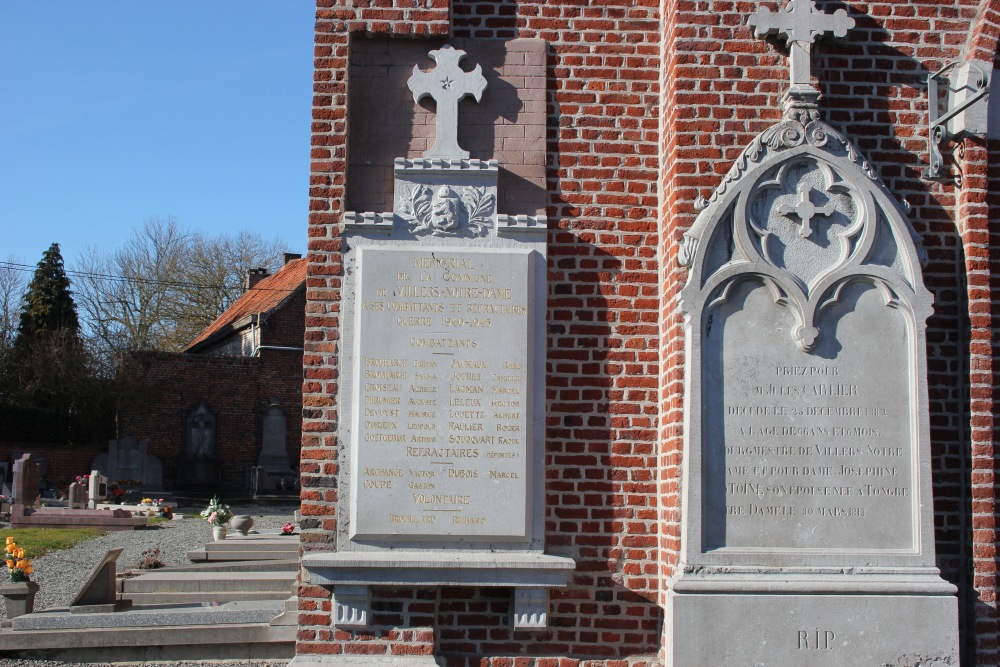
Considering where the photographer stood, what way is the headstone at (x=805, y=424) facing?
facing the viewer

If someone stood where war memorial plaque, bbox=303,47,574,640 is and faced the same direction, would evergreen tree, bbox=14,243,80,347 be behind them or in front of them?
behind

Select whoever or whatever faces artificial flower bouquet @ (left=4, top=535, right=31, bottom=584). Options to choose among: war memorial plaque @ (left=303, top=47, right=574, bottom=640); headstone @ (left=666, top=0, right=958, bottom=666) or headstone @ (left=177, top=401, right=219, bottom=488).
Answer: headstone @ (left=177, top=401, right=219, bottom=488)

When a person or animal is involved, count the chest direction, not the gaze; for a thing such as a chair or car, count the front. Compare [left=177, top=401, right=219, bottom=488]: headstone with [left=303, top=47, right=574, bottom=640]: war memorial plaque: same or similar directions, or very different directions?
same or similar directions

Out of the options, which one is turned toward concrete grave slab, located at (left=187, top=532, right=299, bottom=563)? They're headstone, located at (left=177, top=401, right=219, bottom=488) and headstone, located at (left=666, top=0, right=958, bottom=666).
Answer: headstone, located at (left=177, top=401, right=219, bottom=488)

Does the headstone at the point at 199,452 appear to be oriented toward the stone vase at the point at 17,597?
yes

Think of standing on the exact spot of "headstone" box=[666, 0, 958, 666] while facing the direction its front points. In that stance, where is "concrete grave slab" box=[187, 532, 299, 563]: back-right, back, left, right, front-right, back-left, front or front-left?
back-right

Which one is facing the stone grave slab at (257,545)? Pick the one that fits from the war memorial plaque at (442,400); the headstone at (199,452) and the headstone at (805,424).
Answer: the headstone at (199,452)

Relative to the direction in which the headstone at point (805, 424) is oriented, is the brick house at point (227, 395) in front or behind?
behind

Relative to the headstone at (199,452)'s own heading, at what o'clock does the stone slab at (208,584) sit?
The stone slab is roughly at 12 o'clock from the headstone.

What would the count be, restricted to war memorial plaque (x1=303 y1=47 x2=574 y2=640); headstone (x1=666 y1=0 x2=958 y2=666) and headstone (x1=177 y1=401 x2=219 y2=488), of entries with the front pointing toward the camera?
3

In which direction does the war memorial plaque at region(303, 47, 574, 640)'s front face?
toward the camera

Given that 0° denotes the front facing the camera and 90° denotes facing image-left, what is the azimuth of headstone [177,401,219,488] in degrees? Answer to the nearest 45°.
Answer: approximately 0°

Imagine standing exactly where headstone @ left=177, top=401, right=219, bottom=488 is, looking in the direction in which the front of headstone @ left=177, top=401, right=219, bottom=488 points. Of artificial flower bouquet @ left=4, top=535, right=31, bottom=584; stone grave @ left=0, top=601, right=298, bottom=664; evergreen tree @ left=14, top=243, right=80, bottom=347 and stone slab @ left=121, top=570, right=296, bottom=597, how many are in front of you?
3
